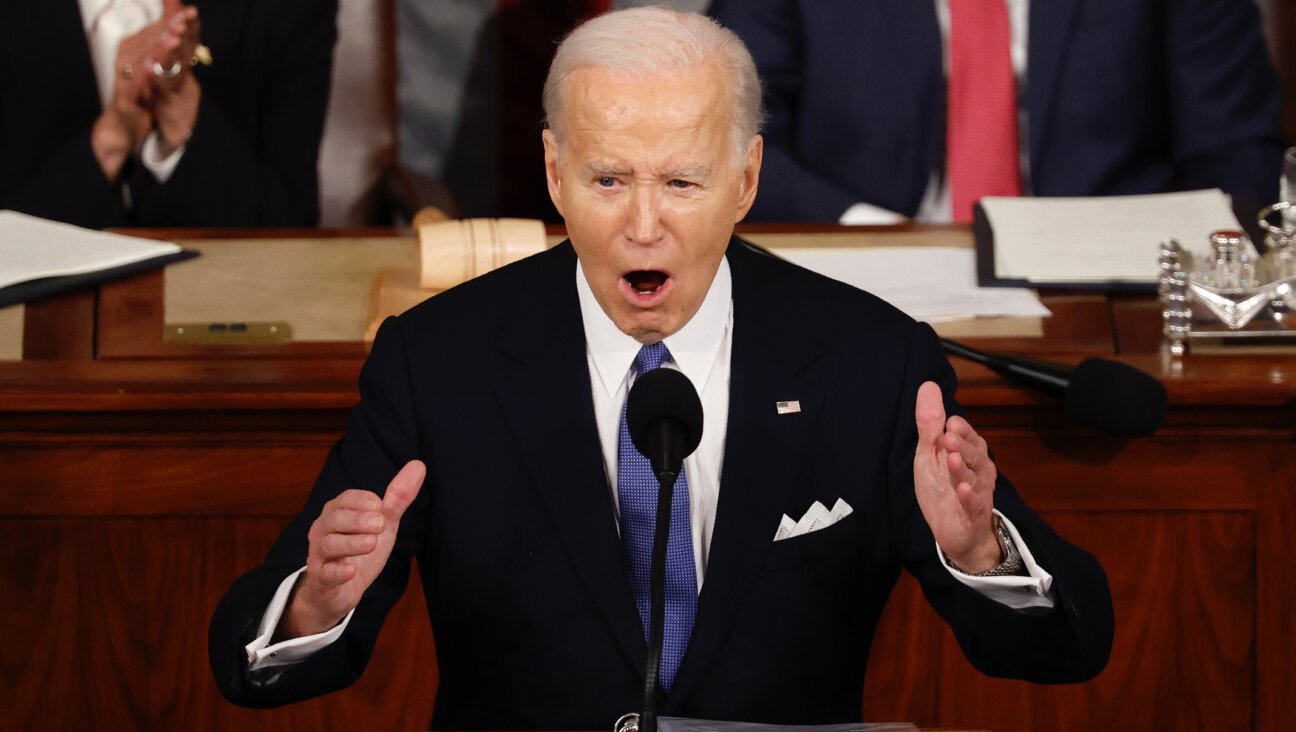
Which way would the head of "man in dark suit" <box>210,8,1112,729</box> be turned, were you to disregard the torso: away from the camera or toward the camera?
toward the camera

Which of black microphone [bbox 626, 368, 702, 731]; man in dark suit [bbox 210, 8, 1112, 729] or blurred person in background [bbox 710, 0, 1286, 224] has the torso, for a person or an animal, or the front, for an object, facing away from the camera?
the black microphone

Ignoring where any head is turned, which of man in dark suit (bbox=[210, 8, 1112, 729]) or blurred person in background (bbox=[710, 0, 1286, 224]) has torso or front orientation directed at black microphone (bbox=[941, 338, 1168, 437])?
the blurred person in background

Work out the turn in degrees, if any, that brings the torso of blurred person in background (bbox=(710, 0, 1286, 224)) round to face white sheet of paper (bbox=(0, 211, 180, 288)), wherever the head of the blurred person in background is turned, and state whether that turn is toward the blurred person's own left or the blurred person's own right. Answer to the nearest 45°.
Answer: approximately 45° to the blurred person's own right

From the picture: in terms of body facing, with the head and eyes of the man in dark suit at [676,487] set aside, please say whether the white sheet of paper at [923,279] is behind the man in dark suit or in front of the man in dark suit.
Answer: behind

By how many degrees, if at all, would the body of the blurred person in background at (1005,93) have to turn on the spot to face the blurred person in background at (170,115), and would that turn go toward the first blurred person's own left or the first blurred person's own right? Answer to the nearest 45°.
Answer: approximately 90° to the first blurred person's own right

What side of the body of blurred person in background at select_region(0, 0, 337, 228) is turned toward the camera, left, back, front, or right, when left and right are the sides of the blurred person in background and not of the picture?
front

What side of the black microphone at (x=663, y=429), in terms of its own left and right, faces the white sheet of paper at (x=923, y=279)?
front

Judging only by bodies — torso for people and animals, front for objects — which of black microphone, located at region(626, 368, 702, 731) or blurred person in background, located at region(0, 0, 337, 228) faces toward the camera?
the blurred person in background

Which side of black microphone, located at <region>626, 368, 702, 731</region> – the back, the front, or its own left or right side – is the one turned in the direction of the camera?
back

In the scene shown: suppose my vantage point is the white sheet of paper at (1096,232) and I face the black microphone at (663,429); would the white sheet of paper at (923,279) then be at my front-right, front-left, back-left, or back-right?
front-right

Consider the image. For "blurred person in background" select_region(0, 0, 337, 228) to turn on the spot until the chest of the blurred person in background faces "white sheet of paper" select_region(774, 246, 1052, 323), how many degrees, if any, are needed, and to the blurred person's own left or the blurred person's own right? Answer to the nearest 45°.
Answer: approximately 45° to the blurred person's own left

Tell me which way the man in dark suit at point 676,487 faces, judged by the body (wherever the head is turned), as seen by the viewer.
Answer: toward the camera

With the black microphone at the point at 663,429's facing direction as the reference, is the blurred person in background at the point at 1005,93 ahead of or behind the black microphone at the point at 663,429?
ahead

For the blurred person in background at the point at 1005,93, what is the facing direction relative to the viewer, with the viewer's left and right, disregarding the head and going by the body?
facing the viewer

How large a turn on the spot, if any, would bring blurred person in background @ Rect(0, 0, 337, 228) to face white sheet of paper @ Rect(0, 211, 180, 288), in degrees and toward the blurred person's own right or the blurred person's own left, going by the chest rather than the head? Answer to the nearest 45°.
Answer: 0° — they already face it

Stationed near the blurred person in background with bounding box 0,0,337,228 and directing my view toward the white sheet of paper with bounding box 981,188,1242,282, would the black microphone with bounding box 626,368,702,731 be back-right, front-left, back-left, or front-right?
front-right

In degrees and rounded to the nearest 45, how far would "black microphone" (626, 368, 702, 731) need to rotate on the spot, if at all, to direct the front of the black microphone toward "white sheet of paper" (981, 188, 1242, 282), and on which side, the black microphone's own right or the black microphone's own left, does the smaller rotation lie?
approximately 45° to the black microphone's own right
